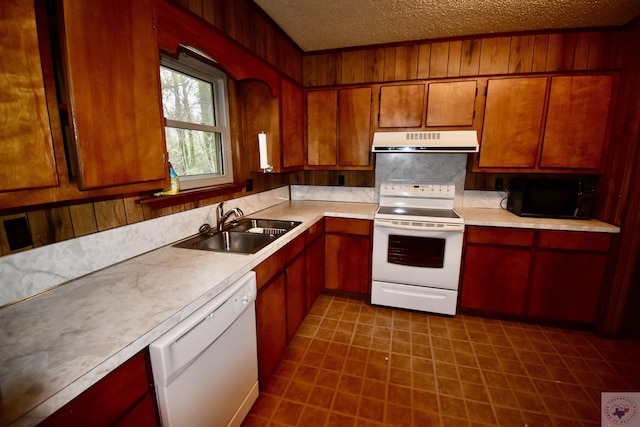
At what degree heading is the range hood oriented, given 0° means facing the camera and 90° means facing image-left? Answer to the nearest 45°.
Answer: approximately 0°

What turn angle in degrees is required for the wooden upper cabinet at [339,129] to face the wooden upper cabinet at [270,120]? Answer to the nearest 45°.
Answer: approximately 45° to its right

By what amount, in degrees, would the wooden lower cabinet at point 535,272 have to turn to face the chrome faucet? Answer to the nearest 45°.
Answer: approximately 45° to its right

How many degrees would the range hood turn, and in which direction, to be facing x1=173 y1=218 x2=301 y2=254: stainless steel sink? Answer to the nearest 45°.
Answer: approximately 45° to its right

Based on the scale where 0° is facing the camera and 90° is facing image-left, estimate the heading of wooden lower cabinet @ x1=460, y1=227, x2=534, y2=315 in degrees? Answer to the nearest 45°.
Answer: approximately 0°

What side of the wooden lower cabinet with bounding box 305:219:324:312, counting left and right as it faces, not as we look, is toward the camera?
right

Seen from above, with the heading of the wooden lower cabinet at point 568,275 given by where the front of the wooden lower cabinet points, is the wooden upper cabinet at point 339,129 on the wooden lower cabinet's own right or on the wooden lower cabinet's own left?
on the wooden lower cabinet's own right
